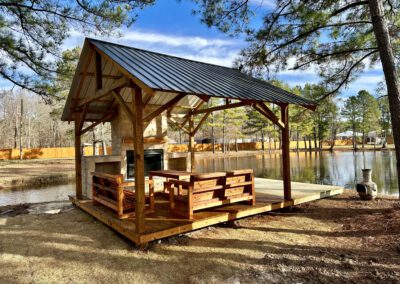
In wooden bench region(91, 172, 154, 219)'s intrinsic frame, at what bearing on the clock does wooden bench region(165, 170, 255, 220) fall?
wooden bench region(165, 170, 255, 220) is roughly at 2 o'clock from wooden bench region(91, 172, 154, 219).

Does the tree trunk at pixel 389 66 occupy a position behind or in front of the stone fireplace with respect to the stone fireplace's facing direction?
in front

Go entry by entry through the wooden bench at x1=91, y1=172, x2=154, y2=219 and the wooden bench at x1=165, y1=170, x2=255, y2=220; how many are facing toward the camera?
0

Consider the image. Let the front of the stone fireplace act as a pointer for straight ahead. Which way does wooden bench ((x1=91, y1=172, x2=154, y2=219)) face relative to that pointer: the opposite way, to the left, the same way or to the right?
to the left

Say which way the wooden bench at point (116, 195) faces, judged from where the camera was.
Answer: facing away from the viewer and to the right of the viewer

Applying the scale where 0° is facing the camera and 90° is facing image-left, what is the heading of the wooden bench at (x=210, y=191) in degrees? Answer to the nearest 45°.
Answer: approximately 135°

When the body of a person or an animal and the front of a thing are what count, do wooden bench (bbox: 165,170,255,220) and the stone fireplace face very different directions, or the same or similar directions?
very different directions

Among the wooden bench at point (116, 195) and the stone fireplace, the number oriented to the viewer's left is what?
0

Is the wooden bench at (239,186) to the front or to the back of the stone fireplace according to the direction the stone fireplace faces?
to the front

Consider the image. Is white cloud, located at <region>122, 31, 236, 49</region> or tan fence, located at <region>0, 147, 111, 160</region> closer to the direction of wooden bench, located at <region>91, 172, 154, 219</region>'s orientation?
the white cloud

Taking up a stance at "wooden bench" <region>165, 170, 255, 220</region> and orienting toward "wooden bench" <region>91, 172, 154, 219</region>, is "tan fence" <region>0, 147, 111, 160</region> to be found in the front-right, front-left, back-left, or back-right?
front-right

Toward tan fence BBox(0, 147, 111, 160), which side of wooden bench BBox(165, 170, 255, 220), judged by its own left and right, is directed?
front

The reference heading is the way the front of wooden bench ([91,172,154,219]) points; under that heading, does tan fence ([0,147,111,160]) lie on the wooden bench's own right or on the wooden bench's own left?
on the wooden bench's own left

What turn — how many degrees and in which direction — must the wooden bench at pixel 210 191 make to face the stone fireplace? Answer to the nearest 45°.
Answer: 0° — it already faces it

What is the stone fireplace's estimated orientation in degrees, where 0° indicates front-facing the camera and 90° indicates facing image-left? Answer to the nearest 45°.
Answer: approximately 315°

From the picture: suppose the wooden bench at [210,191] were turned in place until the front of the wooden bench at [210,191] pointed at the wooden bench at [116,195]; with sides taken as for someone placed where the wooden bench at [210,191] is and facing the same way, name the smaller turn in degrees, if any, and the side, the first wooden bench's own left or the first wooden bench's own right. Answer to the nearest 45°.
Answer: approximately 45° to the first wooden bench's own left
